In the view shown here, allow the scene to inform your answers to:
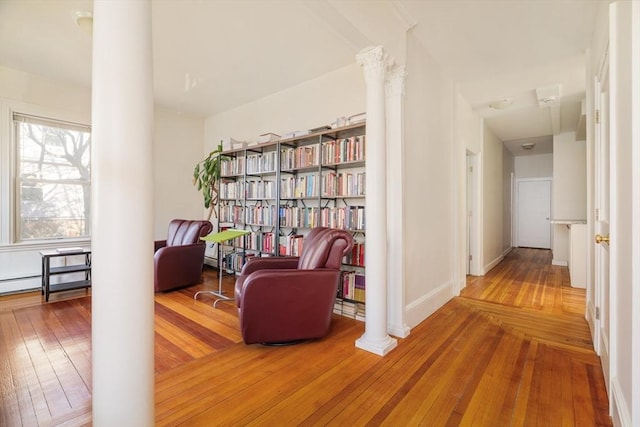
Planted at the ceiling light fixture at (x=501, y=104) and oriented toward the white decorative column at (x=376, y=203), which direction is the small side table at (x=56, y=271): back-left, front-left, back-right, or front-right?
front-right

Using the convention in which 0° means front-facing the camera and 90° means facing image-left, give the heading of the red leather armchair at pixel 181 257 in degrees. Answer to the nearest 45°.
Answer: approximately 45°

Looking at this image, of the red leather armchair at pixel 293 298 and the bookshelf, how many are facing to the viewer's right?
0

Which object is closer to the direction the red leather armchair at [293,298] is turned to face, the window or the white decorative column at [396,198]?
the window

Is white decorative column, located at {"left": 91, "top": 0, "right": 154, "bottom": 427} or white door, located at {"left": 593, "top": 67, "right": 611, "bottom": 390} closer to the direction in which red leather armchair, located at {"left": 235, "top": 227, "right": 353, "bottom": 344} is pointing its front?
the white decorative column

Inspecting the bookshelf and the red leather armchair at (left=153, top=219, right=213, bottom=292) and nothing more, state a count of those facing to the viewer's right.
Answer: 0

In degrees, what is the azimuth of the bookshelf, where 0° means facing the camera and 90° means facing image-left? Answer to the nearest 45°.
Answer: approximately 45°

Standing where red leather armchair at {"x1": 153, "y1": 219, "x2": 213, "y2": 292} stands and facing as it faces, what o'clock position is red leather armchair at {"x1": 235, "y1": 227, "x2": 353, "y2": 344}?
red leather armchair at {"x1": 235, "y1": 227, "x2": 353, "y2": 344} is roughly at 10 o'clock from red leather armchair at {"x1": 153, "y1": 219, "x2": 213, "y2": 292}.

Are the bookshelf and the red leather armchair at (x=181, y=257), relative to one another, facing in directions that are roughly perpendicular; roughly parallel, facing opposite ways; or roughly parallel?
roughly parallel

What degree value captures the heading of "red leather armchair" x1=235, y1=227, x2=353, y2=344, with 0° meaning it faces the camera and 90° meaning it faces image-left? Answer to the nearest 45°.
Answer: approximately 90°

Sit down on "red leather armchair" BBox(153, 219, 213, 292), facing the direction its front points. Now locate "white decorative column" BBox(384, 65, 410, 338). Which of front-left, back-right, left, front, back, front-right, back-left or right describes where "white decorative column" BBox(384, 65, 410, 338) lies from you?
left

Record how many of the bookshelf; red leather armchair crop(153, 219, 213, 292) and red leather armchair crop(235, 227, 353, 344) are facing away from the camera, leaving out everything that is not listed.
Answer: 0

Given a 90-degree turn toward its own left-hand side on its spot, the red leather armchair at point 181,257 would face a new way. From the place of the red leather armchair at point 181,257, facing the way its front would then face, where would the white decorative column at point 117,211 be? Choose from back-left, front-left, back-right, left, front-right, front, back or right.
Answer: front-right

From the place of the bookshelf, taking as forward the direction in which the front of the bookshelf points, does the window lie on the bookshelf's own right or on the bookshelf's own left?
on the bookshelf's own right

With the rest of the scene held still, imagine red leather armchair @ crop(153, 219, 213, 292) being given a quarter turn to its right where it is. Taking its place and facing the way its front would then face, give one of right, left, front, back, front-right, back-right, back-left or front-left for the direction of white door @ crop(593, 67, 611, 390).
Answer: back

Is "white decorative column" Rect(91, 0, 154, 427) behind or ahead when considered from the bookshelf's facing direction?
ahead
